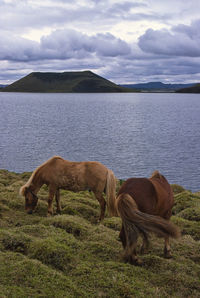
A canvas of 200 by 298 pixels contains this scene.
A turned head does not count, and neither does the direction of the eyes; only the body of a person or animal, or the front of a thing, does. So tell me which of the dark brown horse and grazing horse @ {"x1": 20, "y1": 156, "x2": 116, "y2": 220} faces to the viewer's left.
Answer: the grazing horse

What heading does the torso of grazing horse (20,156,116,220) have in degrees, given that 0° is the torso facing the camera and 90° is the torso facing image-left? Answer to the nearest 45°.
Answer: approximately 90°

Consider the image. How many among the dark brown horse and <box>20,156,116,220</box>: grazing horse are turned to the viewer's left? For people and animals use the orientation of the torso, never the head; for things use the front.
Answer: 1

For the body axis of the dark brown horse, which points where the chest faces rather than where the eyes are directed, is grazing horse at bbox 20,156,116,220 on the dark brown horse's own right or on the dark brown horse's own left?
on the dark brown horse's own left

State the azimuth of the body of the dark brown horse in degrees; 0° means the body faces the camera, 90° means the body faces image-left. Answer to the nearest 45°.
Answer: approximately 225°
